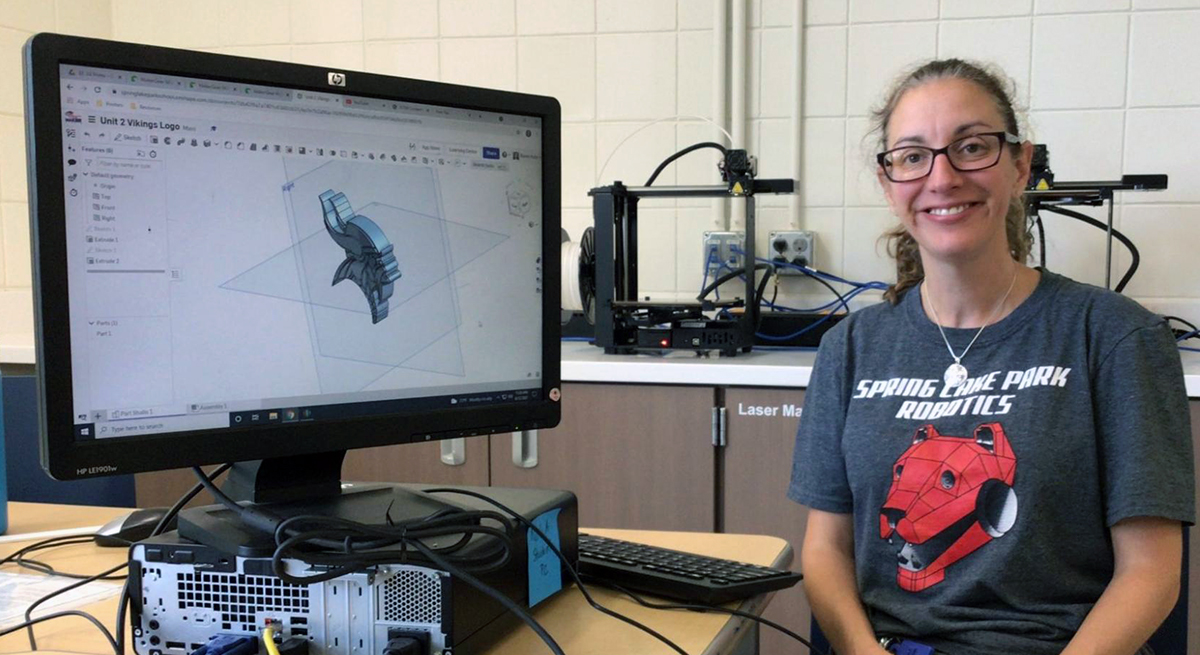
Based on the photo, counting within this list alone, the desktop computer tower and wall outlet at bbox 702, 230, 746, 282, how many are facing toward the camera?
1

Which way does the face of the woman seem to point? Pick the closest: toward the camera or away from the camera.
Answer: toward the camera

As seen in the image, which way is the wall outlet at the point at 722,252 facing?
toward the camera

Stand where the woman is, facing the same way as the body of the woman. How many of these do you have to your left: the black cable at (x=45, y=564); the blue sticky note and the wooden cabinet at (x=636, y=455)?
0

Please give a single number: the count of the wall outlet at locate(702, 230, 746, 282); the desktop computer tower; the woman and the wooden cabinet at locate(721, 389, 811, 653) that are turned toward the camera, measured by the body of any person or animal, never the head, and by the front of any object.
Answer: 3

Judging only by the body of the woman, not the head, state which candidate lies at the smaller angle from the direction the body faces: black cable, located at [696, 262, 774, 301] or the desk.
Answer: the desk

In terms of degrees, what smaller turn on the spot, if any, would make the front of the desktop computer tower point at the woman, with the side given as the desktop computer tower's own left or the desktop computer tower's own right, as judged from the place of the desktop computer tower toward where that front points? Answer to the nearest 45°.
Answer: approximately 45° to the desktop computer tower's own right

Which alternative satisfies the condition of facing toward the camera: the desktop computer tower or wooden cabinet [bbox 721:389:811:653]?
the wooden cabinet

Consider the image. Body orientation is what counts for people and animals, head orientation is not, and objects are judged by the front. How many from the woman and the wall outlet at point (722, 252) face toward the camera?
2

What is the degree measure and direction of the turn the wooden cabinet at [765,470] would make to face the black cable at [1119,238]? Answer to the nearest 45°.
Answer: approximately 135° to its left

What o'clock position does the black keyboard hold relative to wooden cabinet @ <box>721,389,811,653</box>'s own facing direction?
The black keyboard is roughly at 12 o'clock from the wooden cabinet.

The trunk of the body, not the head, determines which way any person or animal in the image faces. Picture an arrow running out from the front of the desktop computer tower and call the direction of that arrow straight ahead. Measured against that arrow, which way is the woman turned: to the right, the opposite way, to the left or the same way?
the opposite way

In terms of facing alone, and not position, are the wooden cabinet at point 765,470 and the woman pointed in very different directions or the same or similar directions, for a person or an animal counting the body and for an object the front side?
same or similar directions

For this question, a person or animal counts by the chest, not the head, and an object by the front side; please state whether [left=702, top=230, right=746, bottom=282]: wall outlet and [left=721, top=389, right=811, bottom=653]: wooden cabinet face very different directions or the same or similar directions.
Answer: same or similar directions

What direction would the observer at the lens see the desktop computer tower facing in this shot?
facing away from the viewer and to the right of the viewer

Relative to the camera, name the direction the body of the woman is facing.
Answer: toward the camera

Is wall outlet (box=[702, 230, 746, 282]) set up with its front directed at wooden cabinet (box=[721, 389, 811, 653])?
yes
